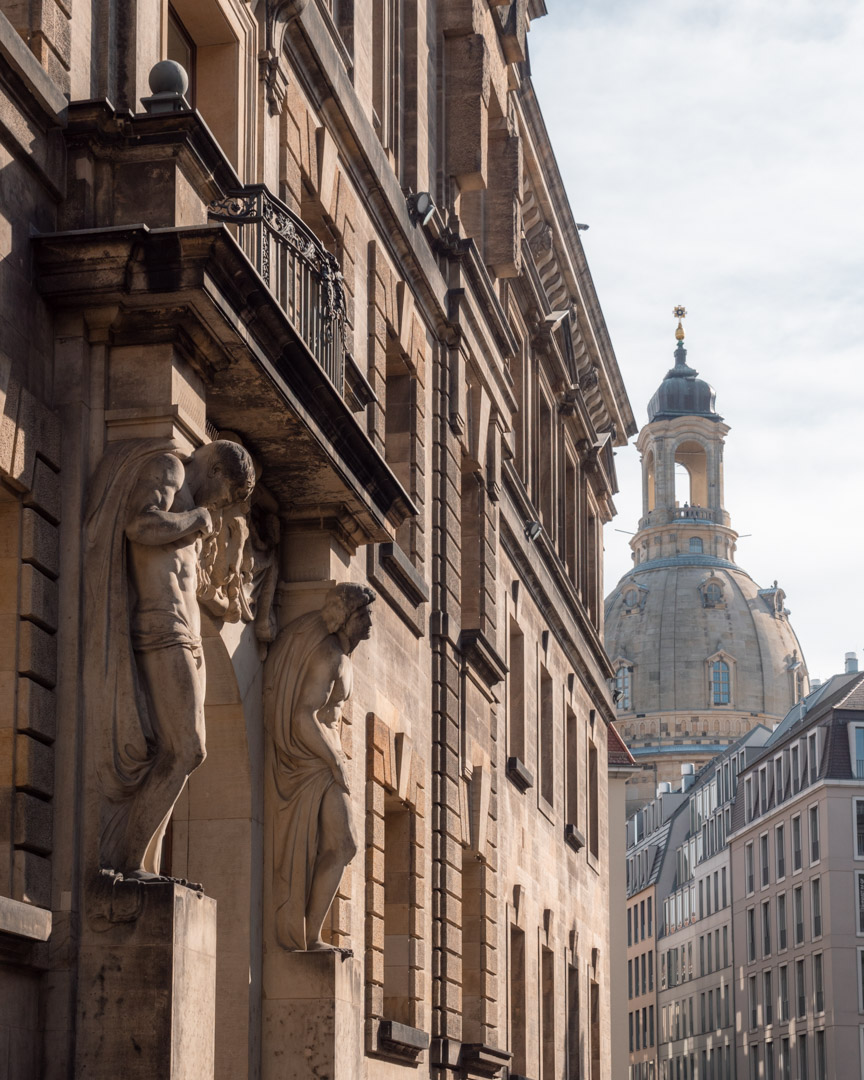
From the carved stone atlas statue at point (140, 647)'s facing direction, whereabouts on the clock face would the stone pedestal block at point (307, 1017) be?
The stone pedestal block is roughly at 8 o'clock from the carved stone atlas statue.

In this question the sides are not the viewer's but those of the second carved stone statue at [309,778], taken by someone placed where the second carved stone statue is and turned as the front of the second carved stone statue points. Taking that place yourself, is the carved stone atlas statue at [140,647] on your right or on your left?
on your right

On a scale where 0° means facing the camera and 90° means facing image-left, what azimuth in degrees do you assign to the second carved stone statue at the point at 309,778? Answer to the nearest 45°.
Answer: approximately 270°

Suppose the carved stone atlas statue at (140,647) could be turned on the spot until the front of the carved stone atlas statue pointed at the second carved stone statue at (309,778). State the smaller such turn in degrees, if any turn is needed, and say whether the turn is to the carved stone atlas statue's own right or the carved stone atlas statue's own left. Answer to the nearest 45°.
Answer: approximately 135° to the carved stone atlas statue's own left

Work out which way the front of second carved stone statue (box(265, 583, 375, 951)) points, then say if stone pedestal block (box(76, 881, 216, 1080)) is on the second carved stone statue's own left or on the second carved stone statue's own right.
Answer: on the second carved stone statue's own right

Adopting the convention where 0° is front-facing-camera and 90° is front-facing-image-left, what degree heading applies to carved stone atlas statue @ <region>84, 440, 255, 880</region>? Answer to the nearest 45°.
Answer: approximately 315°
